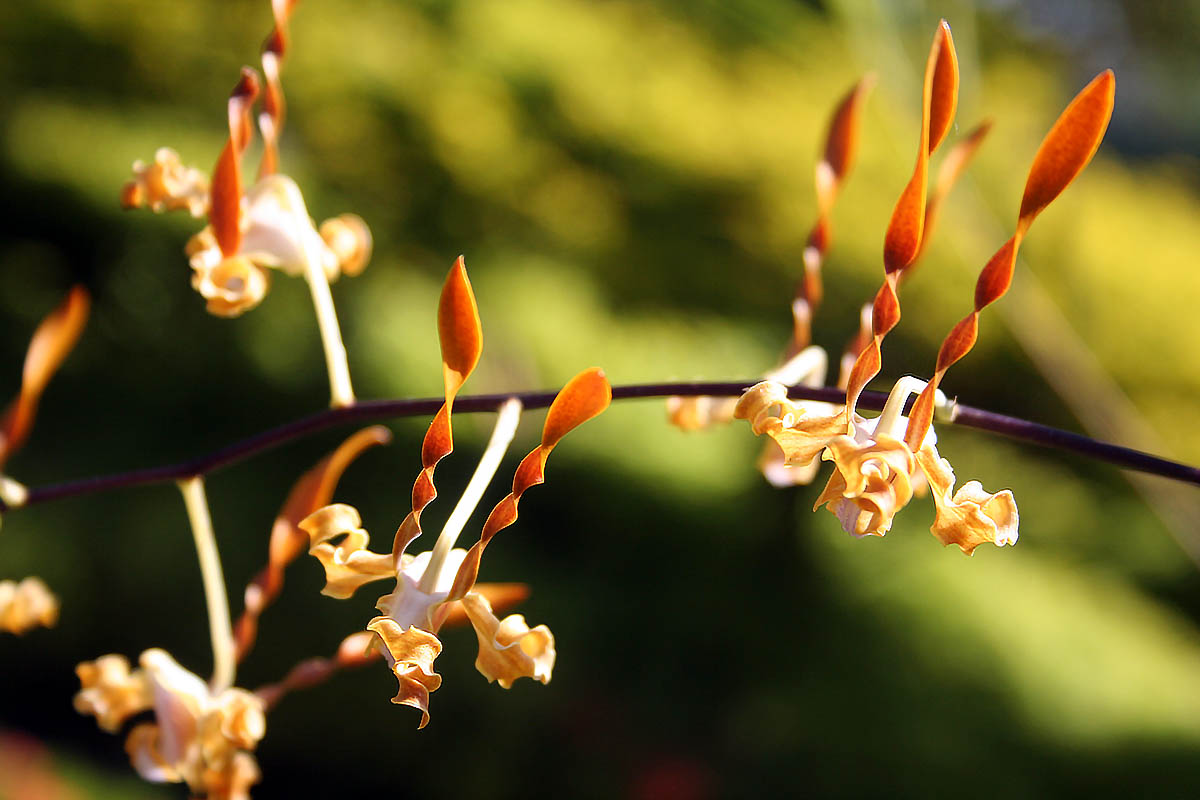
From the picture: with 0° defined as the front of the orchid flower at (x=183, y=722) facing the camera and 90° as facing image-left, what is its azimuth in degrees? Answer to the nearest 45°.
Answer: approximately 45°
